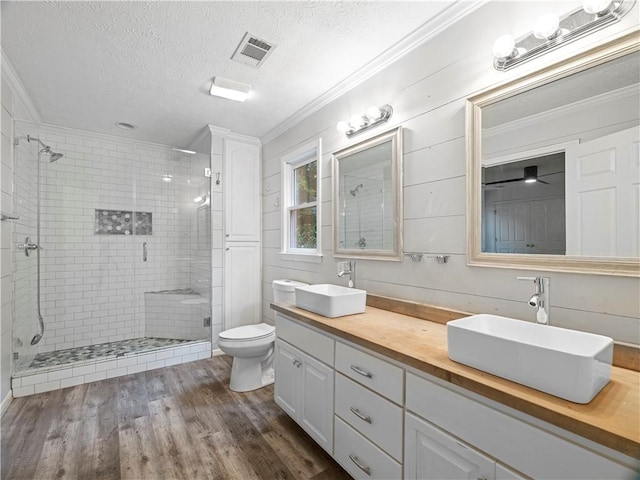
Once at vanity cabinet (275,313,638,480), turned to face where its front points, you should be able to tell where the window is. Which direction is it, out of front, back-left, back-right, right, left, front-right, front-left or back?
right

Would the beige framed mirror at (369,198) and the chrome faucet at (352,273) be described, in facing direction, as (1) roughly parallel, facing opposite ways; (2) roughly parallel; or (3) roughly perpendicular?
roughly parallel

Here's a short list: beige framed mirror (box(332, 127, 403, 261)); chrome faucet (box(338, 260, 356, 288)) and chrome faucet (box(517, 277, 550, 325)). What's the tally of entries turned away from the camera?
0

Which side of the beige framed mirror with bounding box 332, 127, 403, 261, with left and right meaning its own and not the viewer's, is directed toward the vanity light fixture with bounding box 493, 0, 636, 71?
left

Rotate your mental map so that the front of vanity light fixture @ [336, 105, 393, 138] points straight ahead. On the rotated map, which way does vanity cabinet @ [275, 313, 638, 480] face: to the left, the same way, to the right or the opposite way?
the same way

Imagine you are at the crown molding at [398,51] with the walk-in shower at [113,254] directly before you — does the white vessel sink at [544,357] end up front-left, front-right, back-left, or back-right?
back-left

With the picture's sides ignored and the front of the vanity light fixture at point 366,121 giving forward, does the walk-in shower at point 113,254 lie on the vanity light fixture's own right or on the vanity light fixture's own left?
on the vanity light fixture's own right

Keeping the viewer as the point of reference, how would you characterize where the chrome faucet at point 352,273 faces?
facing the viewer and to the left of the viewer

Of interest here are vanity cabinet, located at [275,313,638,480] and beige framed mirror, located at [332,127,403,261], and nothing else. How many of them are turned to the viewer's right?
0

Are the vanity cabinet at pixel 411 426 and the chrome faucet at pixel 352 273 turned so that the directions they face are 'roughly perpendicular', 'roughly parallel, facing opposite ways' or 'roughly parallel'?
roughly parallel

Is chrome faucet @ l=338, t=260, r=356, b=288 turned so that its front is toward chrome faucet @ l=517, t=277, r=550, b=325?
no
